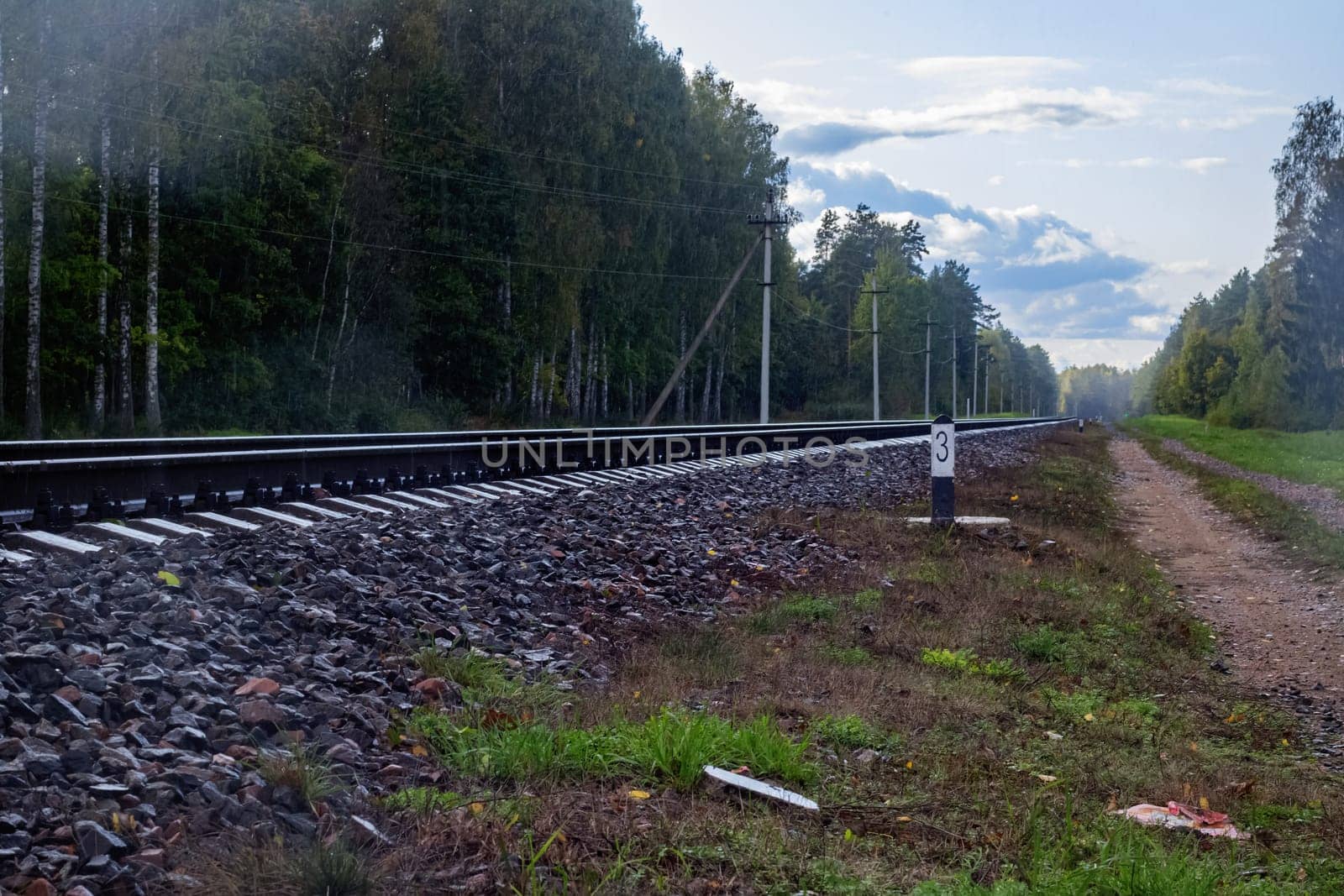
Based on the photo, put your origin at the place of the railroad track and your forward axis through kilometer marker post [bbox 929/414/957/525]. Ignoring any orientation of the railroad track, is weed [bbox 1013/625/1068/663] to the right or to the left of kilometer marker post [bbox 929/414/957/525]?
right

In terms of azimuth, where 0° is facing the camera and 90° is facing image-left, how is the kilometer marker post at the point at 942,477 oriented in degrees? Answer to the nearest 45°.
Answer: approximately 0°

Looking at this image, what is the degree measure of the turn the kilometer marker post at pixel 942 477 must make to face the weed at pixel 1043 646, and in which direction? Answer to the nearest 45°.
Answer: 0° — it already faces it

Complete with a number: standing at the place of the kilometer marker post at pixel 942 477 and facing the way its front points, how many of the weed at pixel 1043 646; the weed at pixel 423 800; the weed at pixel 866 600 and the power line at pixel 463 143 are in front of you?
3

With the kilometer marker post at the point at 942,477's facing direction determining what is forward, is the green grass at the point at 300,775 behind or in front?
in front

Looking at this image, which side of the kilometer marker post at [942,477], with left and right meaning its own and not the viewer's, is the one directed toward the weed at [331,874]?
front

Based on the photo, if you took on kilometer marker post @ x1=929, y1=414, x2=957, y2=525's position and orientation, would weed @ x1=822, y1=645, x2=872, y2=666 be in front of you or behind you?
in front

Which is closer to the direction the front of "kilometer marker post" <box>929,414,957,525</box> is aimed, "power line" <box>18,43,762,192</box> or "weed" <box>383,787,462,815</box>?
the weed

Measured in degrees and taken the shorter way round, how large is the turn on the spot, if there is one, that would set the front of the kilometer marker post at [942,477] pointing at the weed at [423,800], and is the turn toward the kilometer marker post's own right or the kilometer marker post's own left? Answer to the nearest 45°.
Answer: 0° — it already faces it

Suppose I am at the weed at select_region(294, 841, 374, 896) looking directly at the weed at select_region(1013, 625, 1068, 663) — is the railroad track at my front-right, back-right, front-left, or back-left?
front-left

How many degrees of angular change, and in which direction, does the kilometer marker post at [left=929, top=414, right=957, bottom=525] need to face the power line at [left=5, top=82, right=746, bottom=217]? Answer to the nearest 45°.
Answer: approximately 135° to its right

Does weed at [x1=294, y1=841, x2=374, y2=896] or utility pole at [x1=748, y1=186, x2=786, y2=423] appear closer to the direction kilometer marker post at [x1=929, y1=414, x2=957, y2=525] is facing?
the weed

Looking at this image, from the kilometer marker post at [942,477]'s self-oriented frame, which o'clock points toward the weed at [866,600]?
The weed is roughly at 12 o'clock from the kilometer marker post.

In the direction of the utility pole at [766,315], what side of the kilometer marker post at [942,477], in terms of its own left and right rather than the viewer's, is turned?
back

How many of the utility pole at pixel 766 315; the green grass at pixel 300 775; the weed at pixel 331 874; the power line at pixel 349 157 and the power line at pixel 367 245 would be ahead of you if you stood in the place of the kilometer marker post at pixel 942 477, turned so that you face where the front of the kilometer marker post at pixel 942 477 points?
2

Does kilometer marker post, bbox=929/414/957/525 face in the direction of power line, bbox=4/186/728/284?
no
